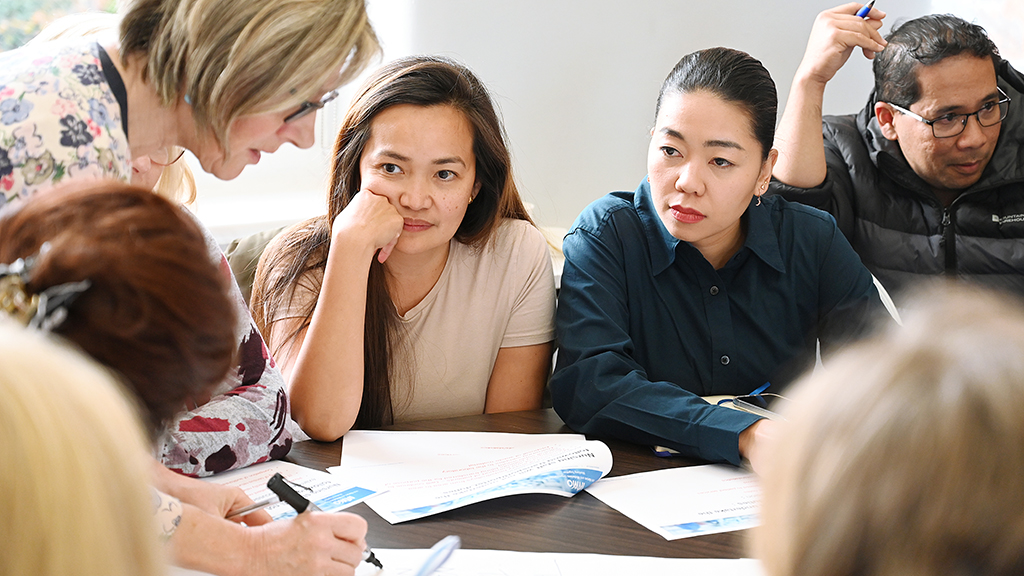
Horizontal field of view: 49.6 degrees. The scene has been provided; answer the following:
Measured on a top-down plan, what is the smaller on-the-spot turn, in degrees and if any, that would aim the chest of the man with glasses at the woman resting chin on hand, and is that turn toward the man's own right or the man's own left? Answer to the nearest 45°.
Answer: approximately 90° to the man's own right

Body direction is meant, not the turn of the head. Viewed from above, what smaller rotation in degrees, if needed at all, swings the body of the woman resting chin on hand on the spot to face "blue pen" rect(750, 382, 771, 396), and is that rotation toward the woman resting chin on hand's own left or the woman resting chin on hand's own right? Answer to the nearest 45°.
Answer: approximately 90° to the woman resting chin on hand's own left

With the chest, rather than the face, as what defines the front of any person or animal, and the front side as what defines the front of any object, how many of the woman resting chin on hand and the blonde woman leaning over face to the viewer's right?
1

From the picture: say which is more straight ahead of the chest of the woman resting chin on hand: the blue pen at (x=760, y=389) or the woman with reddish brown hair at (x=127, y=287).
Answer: the woman with reddish brown hair

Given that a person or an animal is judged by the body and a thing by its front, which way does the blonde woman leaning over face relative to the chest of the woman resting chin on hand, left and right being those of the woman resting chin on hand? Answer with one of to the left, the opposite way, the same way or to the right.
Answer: to the left

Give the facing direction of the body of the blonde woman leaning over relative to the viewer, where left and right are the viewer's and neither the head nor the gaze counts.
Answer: facing to the right of the viewer

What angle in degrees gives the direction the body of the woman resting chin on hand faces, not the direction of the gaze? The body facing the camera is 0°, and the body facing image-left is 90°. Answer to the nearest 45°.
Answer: approximately 0°

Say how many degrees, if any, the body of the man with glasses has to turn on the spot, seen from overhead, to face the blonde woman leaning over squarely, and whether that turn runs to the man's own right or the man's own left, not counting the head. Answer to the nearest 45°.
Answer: approximately 90° to the man's own right
